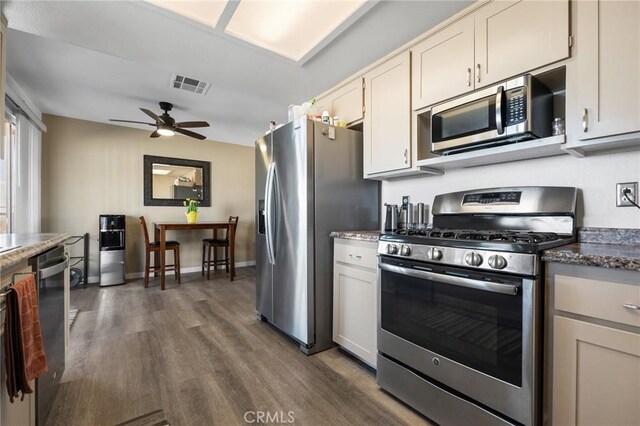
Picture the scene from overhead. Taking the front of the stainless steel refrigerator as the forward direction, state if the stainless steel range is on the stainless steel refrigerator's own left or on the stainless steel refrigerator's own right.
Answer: on the stainless steel refrigerator's own left

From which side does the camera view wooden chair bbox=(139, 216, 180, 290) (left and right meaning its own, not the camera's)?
right

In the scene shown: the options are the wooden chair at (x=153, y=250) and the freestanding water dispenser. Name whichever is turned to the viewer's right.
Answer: the wooden chair

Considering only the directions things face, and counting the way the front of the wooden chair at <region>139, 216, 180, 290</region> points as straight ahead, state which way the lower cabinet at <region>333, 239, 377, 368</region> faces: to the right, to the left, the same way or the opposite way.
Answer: the opposite way

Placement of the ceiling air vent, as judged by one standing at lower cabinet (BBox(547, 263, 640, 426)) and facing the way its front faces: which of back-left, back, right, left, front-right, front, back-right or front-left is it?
front-right

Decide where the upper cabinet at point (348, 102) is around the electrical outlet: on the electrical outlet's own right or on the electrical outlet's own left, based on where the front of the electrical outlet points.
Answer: on the electrical outlet's own right

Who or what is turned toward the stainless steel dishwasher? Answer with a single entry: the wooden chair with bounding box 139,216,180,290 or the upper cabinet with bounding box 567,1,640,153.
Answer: the upper cabinet
